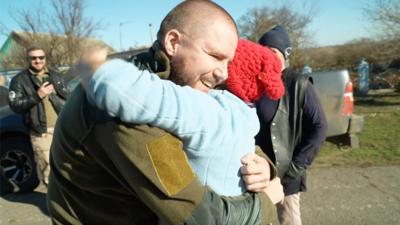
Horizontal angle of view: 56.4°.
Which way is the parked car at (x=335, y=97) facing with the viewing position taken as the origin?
facing to the left of the viewer

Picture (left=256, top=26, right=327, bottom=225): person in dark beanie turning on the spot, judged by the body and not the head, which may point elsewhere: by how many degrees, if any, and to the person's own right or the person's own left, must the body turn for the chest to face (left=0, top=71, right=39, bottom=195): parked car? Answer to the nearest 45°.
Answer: approximately 90° to the person's own right

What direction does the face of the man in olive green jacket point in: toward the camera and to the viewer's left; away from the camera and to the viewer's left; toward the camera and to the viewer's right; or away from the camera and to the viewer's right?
toward the camera and to the viewer's right

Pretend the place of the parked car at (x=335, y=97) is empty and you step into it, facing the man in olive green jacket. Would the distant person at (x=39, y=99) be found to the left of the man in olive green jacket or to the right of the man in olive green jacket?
right

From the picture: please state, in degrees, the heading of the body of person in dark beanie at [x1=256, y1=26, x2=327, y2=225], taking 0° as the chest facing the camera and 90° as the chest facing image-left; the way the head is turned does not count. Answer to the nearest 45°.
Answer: approximately 45°

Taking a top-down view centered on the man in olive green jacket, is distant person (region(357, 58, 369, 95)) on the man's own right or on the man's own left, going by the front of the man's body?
on the man's own left
